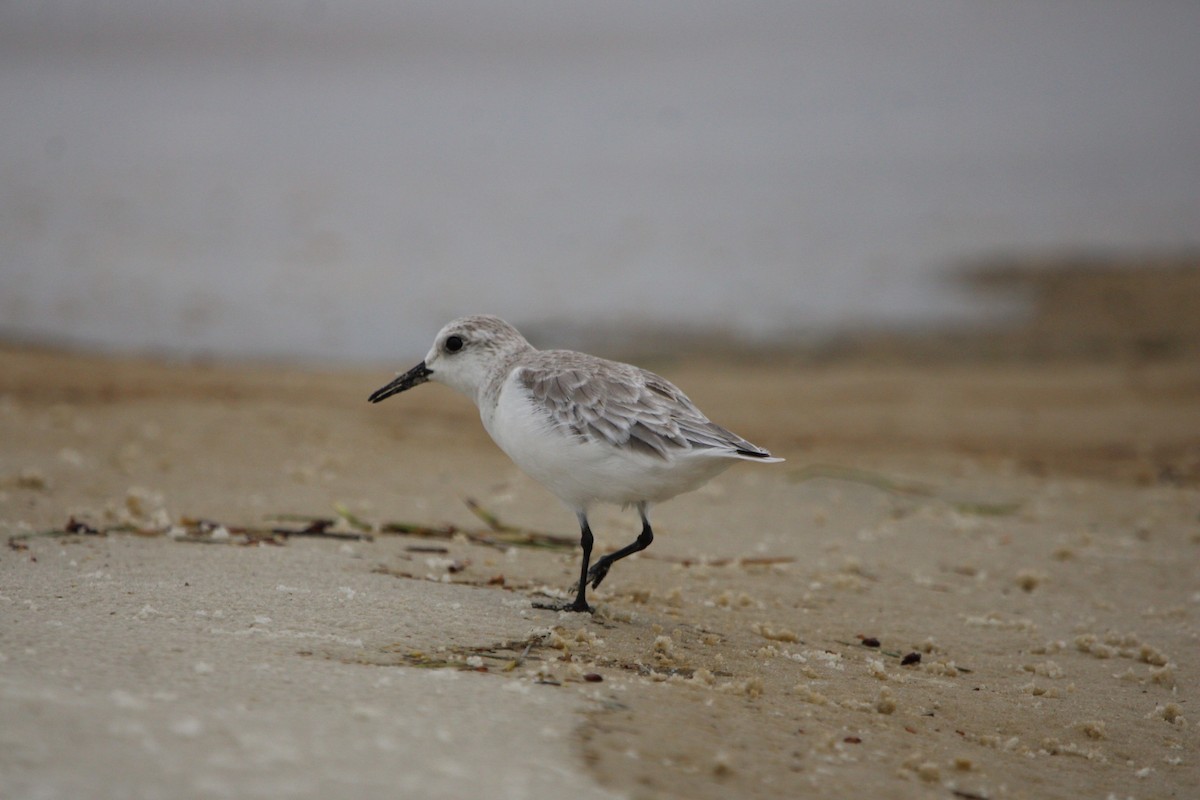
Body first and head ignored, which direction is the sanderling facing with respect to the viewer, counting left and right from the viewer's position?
facing to the left of the viewer
